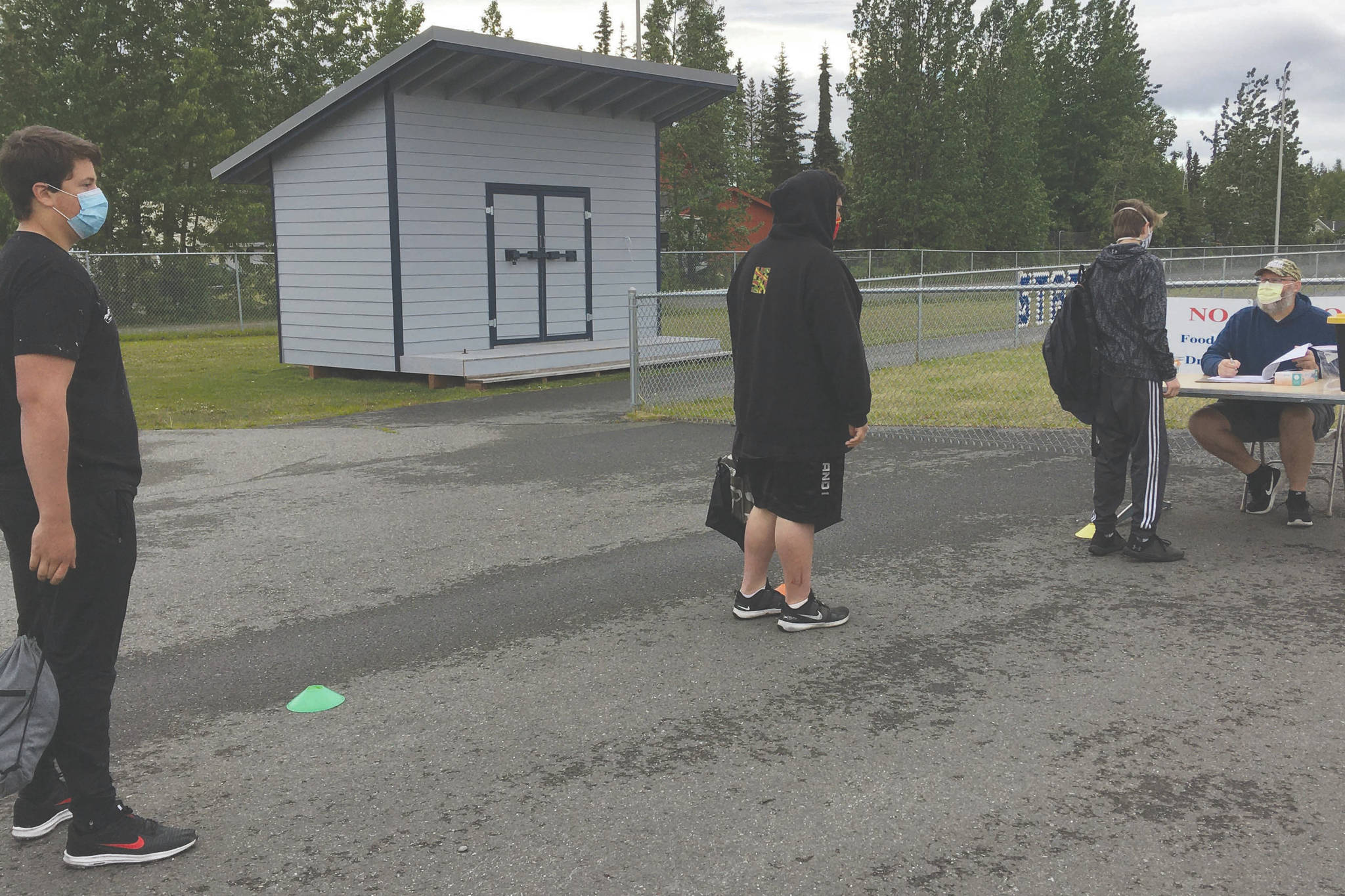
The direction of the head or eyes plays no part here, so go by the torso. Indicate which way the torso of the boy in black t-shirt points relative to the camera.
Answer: to the viewer's right

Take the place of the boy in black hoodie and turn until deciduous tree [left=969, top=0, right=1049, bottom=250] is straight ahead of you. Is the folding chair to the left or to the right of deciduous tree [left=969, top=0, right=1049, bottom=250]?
right

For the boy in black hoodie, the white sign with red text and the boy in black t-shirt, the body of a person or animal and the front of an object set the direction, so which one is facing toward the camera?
the white sign with red text

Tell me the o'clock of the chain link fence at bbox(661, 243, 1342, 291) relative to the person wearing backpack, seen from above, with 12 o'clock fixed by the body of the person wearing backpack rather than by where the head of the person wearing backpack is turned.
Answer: The chain link fence is roughly at 10 o'clock from the person wearing backpack.

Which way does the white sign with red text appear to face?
toward the camera

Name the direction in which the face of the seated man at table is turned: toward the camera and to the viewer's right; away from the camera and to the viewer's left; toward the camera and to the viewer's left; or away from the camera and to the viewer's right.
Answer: toward the camera and to the viewer's left

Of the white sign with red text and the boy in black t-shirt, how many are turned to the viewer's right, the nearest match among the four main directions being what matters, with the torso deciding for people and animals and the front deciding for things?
1

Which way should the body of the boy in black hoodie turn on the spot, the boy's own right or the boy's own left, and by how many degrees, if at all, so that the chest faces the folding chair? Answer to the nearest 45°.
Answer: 0° — they already face it

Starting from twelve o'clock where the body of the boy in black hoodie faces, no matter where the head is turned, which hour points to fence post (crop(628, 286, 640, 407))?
The fence post is roughly at 10 o'clock from the boy in black hoodie.

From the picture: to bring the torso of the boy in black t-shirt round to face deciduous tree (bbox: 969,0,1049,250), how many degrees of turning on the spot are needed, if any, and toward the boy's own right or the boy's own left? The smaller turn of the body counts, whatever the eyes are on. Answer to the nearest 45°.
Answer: approximately 45° to the boy's own left

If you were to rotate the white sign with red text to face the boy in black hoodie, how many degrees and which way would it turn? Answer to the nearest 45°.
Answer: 0° — it already faces them

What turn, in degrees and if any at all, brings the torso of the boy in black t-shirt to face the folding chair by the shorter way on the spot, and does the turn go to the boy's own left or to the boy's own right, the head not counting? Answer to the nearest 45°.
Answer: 0° — they already face it

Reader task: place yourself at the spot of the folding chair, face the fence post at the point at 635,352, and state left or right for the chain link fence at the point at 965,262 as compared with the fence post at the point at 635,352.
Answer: right

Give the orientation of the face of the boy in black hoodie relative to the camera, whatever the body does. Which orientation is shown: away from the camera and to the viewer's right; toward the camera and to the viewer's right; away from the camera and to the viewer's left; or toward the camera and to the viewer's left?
away from the camera and to the viewer's right

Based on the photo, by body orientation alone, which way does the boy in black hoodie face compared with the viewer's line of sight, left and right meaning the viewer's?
facing away from the viewer and to the right of the viewer

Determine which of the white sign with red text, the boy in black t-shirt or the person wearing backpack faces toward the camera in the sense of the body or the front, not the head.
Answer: the white sign with red text
